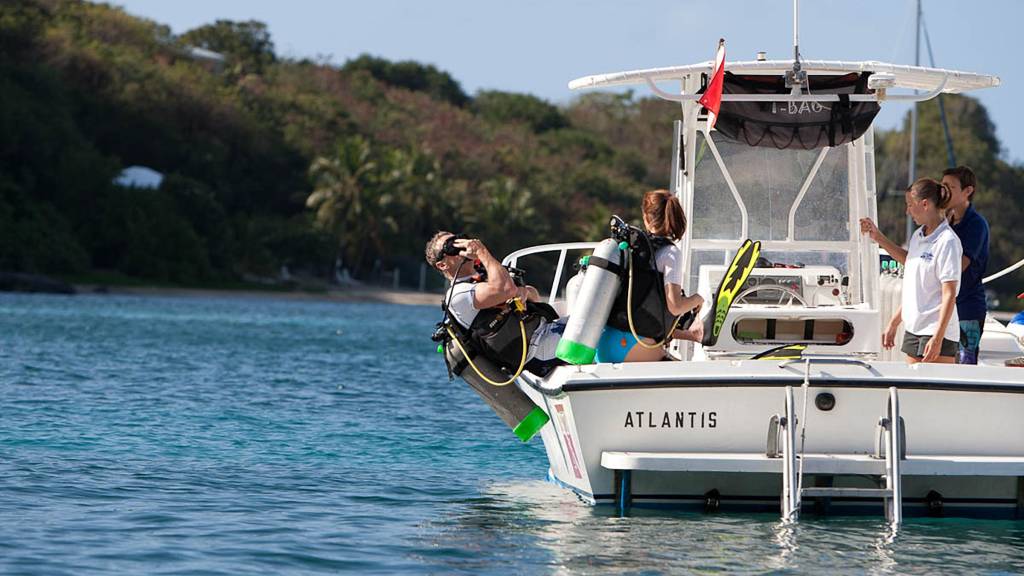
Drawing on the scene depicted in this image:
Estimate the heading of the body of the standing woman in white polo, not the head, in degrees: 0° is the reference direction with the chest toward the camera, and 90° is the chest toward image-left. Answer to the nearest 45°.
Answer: approximately 45°

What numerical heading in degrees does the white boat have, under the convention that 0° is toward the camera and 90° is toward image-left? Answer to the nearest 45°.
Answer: approximately 180°

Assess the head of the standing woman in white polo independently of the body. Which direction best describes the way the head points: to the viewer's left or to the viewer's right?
to the viewer's left

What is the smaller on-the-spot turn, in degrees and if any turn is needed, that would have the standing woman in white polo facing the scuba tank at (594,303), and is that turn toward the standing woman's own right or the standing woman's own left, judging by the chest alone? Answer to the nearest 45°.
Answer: approximately 45° to the standing woman's own right

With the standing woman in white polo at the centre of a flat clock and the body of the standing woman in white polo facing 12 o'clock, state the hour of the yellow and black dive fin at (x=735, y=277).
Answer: The yellow and black dive fin is roughly at 1 o'clock from the standing woman in white polo.
